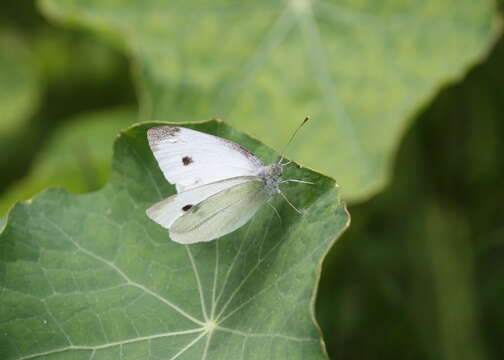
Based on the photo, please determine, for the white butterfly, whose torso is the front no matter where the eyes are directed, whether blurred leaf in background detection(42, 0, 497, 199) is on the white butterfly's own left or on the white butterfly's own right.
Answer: on the white butterfly's own left

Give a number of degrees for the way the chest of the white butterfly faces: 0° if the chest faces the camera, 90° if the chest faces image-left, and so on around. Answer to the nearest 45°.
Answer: approximately 270°

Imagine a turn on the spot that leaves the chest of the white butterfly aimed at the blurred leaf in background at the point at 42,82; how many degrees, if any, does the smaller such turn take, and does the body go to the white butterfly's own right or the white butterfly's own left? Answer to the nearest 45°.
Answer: approximately 90° to the white butterfly's own left

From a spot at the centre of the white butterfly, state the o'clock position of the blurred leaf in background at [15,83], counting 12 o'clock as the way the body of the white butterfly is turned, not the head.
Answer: The blurred leaf in background is roughly at 8 o'clock from the white butterfly.
